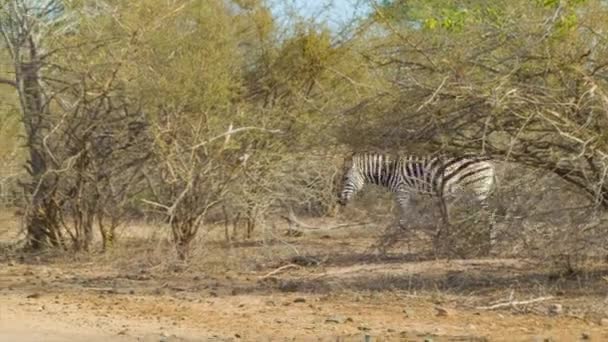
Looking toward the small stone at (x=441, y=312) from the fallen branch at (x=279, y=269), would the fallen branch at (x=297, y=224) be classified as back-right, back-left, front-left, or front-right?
back-left

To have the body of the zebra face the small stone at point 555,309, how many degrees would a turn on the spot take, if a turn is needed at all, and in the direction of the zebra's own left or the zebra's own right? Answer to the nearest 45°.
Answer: approximately 135° to the zebra's own left

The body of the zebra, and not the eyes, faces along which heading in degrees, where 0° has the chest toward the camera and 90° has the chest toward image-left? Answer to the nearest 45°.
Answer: approximately 90°
